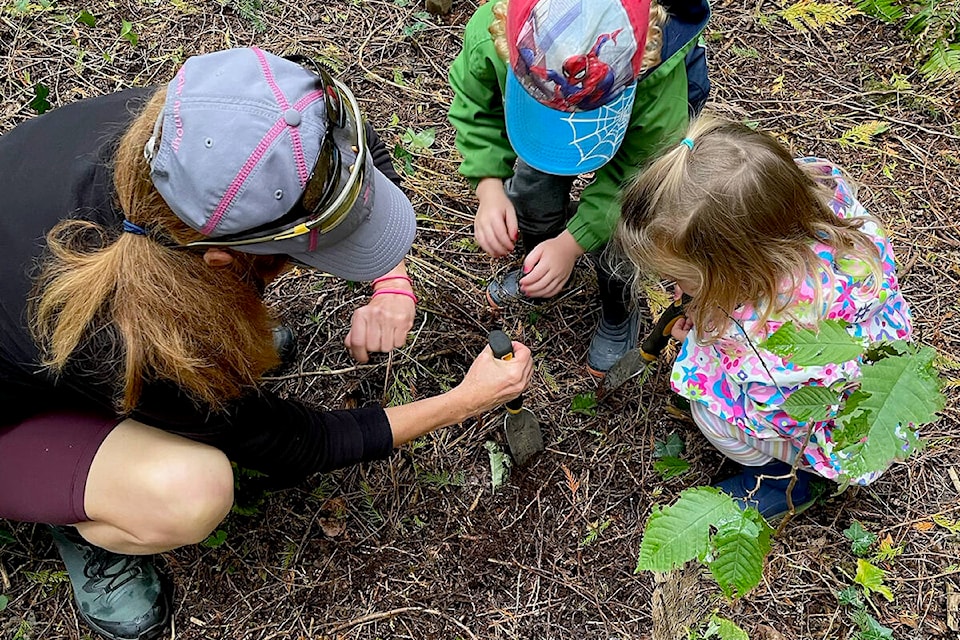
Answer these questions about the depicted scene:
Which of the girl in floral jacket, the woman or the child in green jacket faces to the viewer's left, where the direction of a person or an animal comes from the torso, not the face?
the girl in floral jacket

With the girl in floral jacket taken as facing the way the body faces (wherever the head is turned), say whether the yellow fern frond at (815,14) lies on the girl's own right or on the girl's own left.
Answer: on the girl's own right

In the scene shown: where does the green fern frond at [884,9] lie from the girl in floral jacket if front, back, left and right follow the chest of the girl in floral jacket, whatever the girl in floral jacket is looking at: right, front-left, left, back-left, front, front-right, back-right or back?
right

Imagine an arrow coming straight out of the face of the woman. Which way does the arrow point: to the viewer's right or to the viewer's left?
to the viewer's right

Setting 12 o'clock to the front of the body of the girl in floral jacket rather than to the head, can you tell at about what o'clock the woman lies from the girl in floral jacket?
The woman is roughly at 11 o'clock from the girl in floral jacket.

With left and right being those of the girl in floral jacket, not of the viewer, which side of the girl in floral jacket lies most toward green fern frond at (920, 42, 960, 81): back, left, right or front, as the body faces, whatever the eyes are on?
right

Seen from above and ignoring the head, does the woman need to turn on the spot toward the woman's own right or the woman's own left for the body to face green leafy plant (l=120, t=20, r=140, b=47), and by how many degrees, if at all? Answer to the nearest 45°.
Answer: approximately 90° to the woman's own left

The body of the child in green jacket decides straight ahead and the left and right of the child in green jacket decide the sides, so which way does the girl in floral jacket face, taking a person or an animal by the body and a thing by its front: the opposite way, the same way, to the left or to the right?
to the right

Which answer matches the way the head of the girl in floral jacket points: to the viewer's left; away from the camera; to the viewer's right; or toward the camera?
to the viewer's left

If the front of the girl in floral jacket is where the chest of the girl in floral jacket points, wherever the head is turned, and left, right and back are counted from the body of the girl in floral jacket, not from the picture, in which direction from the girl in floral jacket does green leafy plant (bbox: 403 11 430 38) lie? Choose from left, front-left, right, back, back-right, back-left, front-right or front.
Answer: front-right

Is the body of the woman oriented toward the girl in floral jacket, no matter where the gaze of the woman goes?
yes

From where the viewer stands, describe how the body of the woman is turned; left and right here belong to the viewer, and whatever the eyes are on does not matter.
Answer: facing to the right of the viewer

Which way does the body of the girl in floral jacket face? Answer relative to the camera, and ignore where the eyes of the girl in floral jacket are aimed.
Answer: to the viewer's left
